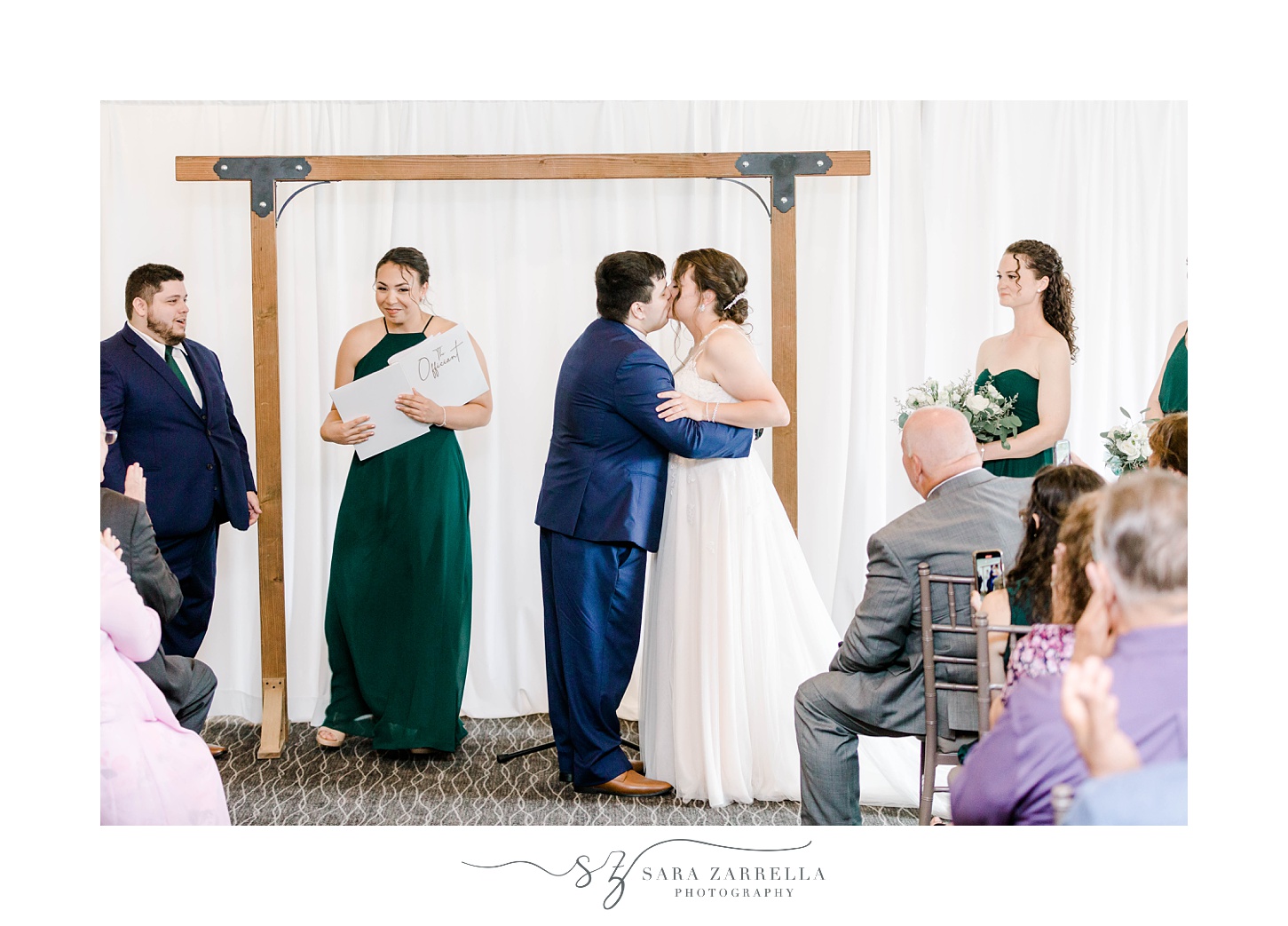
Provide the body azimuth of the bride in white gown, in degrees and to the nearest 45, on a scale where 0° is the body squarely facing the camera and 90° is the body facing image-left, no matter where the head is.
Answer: approximately 90°

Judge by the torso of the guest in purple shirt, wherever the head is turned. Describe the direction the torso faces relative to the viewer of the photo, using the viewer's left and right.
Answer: facing away from the viewer and to the left of the viewer

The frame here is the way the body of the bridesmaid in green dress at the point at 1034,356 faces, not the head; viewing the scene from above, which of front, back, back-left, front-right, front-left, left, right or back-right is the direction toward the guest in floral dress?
front-left

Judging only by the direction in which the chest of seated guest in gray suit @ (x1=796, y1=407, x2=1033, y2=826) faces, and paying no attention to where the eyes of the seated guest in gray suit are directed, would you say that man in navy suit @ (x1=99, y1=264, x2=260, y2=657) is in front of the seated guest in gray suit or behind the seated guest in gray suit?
in front

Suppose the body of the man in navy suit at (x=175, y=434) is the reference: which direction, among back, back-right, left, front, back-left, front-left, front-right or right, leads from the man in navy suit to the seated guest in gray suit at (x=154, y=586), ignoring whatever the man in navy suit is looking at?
front-right

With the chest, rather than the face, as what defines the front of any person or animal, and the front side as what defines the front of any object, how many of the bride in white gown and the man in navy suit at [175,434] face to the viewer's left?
1

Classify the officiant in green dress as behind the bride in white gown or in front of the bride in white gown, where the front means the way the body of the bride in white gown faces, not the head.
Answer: in front

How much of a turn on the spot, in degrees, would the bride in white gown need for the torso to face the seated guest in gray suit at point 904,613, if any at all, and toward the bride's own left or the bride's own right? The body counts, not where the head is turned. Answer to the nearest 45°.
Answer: approximately 135° to the bride's own left

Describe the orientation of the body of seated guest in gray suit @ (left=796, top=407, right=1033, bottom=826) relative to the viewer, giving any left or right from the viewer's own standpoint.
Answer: facing away from the viewer and to the left of the viewer

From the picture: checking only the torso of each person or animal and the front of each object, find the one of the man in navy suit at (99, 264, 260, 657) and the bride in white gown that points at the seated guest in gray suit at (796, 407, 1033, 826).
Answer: the man in navy suit

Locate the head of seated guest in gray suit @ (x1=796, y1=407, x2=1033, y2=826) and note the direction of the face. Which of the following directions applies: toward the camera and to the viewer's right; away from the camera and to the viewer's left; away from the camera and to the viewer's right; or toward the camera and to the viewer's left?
away from the camera and to the viewer's left

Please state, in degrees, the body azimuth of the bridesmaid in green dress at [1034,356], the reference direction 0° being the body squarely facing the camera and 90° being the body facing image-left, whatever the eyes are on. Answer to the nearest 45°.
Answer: approximately 45°

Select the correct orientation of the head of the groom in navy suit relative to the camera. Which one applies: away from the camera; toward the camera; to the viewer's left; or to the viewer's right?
to the viewer's right

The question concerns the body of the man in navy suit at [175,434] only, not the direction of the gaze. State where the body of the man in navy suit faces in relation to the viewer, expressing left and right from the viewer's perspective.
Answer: facing the viewer and to the right of the viewer

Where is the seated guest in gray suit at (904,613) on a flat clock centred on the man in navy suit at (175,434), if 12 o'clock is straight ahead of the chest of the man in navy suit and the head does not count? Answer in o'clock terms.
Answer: The seated guest in gray suit is roughly at 12 o'clock from the man in navy suit.
